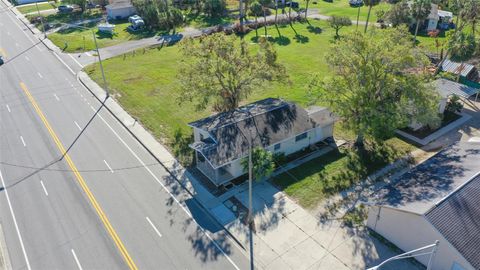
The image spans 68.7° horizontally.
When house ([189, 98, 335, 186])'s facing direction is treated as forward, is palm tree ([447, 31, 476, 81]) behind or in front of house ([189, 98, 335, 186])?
behind

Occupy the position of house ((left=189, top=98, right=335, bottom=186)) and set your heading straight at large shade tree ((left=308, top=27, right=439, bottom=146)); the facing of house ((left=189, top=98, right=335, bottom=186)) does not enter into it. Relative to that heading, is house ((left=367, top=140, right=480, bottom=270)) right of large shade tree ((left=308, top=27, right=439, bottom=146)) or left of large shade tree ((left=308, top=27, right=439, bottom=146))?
right

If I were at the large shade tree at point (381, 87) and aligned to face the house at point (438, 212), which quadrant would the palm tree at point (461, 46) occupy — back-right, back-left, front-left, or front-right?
back-left

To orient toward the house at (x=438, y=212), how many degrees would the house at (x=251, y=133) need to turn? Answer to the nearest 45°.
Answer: approximately 90° to its left

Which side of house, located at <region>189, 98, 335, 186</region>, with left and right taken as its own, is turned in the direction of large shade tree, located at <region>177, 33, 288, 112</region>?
right

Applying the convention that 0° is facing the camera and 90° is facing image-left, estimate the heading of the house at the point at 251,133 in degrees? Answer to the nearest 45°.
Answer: approximately 45°
